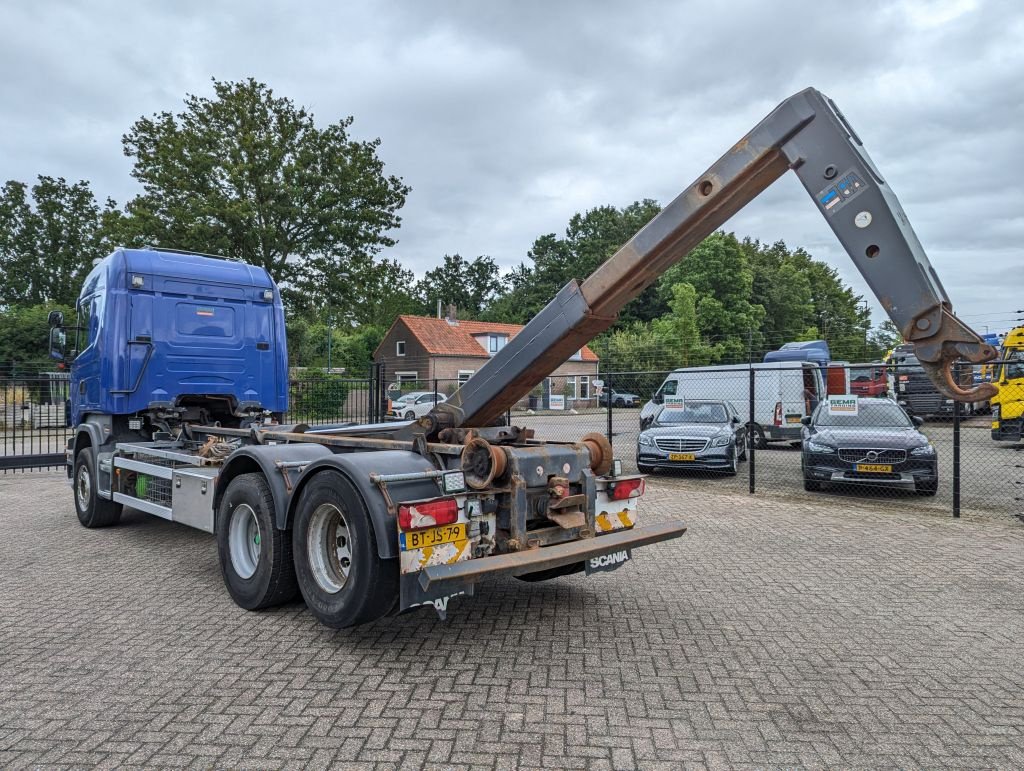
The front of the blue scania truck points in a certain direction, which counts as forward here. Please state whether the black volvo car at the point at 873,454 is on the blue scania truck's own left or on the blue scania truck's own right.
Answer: on the blue scania truck's own right

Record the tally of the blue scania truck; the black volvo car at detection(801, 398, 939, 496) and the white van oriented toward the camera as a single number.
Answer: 1

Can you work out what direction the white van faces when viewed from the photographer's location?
facing away from the viewer and to the left of the viewer

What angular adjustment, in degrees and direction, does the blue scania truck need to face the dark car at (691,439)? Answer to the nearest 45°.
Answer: approximately 45° to its right

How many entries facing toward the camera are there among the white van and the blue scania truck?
0

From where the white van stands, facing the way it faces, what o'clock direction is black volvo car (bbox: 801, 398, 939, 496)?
The black volvo car is roughly at 7 o'clock from the white van.

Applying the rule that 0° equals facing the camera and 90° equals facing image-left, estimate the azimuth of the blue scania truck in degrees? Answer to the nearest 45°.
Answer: approximately 135°
